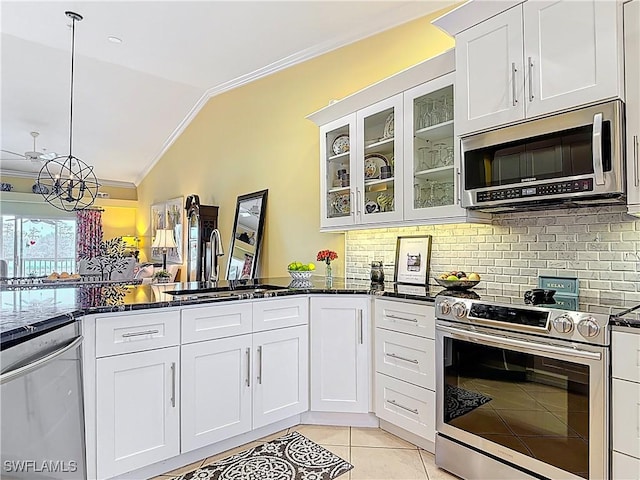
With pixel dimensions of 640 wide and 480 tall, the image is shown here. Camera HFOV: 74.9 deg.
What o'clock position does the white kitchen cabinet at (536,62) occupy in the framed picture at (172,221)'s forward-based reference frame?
The white kitchen cabinet is roughly at 10 o'clock from the framed picture.

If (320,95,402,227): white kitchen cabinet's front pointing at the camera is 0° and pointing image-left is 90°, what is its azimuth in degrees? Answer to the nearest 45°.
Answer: approximately 45°

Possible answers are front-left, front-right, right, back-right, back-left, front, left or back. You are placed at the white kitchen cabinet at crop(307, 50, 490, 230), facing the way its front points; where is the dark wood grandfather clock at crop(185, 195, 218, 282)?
right

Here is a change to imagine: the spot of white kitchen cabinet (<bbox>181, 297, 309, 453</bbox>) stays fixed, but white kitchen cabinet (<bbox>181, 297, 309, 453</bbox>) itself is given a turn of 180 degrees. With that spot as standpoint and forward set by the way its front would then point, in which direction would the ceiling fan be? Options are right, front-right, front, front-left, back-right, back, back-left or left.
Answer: front

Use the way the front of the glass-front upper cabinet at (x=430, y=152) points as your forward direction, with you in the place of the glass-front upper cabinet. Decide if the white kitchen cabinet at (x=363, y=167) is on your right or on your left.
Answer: on your right

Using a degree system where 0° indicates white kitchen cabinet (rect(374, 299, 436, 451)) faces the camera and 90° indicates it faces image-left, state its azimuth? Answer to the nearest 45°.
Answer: approximately 45°

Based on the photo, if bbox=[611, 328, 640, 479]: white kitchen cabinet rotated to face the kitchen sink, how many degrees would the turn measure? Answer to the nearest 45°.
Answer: approximately 45° to its right

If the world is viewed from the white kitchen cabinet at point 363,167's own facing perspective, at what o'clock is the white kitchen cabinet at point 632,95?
the white kitchen cabinet at point 632,95 is roughly at 9 o'clock from the white kitchen cabinet at point 363,167.

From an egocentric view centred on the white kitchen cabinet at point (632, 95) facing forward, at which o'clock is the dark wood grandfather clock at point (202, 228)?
The dark wood grandfather clock is roughly at 2 o'clock from the white kitchen cabinet.

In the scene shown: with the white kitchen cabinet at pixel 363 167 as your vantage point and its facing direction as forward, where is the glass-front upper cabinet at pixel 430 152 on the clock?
The glass-front upper cabinet is roughly at 9 o'clock from the white kitchen cabinet.

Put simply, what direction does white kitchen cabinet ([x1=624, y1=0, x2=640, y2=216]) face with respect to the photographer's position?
facing the viewer and to the left of the viewer
